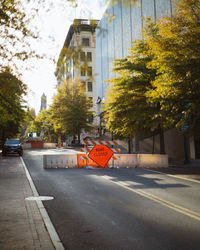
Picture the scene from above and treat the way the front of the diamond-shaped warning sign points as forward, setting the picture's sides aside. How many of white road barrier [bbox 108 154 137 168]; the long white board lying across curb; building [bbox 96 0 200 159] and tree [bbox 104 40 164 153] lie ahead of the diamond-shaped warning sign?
1

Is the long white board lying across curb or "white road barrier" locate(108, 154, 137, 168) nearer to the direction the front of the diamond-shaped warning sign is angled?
the long white board lying across curb

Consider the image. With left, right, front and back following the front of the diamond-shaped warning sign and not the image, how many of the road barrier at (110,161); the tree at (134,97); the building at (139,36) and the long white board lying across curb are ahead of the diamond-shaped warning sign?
1

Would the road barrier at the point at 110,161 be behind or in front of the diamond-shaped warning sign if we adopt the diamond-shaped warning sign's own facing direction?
behind

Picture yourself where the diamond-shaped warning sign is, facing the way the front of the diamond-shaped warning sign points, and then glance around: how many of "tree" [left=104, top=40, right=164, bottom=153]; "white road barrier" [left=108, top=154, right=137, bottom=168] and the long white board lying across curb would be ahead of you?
1

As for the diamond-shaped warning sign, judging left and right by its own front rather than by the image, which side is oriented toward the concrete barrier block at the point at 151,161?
left

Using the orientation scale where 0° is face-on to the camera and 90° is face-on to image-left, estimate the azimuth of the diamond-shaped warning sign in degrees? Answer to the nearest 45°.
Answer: approximately 0°

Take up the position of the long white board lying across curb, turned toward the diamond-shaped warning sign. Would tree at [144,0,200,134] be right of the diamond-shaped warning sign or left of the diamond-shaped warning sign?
right

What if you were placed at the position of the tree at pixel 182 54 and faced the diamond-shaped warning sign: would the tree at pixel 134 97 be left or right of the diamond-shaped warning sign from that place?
right

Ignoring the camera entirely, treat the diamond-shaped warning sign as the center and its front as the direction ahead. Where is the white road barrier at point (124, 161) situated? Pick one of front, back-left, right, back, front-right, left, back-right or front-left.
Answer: back-left

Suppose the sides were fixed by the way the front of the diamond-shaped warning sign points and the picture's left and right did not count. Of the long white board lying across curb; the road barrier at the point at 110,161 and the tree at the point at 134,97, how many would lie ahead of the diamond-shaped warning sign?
1

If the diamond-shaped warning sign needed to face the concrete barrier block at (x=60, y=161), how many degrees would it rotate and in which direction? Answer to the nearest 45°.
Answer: approximately 90° to its right

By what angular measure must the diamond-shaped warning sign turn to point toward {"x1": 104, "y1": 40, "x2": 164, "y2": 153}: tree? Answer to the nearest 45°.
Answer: approximately 135° to its left
